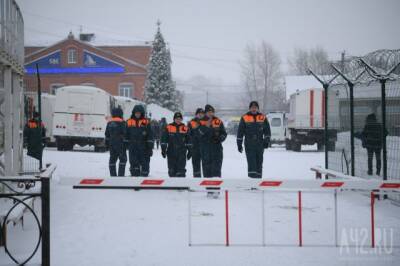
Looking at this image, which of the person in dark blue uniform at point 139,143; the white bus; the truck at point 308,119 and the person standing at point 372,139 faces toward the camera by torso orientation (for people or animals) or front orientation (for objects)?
the person in dark blue uniform

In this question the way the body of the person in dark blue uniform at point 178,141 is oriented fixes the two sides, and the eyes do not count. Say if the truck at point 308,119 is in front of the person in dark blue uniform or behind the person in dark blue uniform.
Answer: behind

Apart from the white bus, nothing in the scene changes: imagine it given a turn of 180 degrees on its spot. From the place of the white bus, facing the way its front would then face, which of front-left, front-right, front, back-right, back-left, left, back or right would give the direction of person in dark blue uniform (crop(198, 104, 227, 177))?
front

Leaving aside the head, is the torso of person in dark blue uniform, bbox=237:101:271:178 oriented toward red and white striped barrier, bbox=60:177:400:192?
yes
